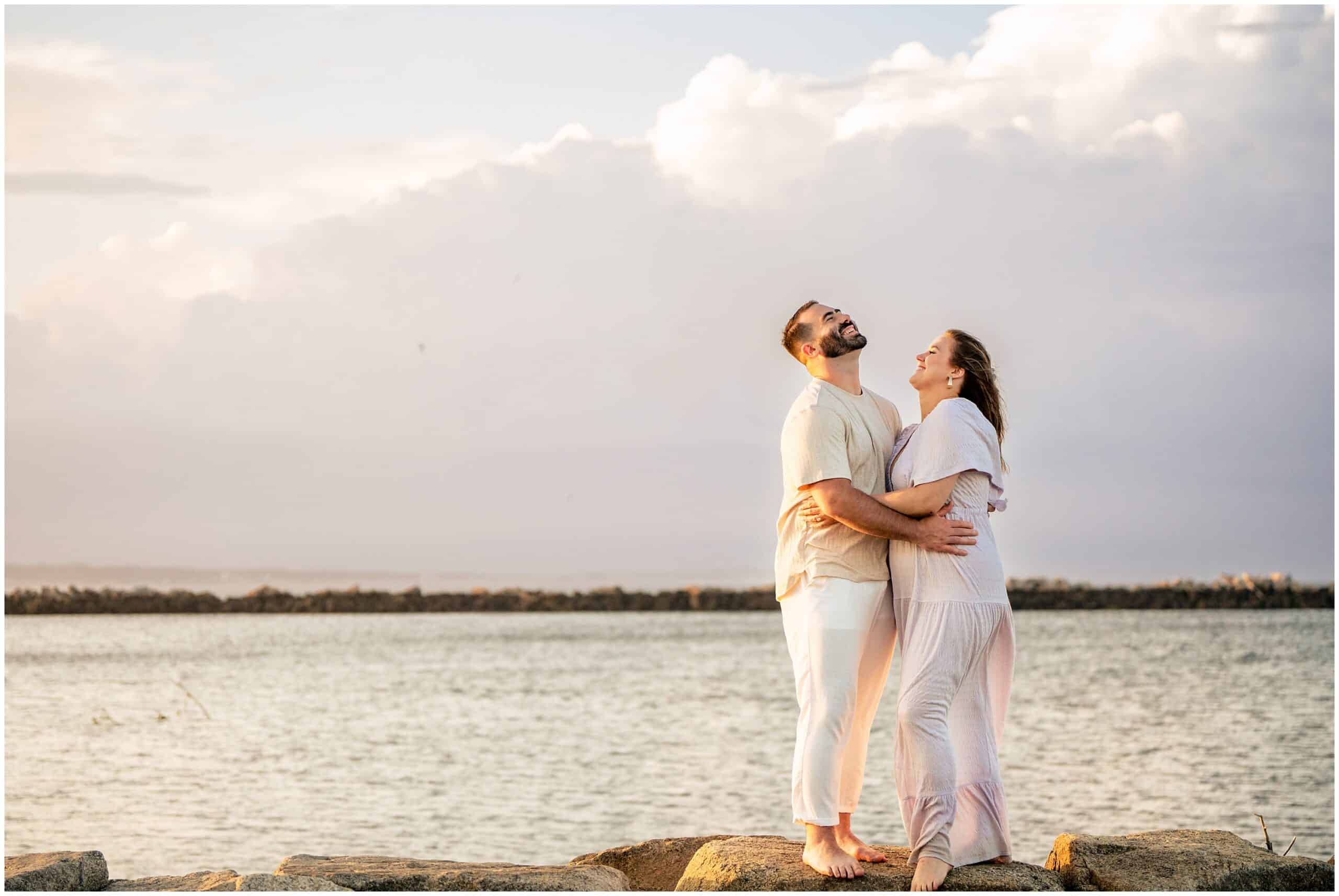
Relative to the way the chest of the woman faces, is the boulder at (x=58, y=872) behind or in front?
in front

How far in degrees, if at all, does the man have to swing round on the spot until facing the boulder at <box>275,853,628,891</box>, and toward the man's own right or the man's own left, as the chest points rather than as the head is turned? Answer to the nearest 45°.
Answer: approximately 135° to the man's own right

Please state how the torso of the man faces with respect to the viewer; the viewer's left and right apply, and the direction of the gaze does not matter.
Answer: facing the viewer and to the right of the viewer

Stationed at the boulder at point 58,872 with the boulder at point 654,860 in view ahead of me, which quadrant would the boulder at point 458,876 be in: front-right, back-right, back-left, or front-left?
front-right

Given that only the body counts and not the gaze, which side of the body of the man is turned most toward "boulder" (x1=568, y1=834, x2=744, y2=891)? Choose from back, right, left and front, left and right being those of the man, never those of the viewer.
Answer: back

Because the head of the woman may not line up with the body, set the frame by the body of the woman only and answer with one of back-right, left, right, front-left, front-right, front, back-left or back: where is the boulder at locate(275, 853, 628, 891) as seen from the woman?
front

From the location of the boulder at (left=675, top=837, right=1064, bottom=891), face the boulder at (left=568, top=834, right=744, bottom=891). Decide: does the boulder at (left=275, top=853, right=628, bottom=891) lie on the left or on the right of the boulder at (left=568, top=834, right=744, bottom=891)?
left

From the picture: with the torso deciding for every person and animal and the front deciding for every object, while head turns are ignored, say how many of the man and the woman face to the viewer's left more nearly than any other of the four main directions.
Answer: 1

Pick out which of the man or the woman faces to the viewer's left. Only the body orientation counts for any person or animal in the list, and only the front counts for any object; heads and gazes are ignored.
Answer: the woman

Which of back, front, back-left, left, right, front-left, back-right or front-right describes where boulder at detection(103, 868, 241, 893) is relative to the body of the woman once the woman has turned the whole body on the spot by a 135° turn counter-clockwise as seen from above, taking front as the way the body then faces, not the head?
back-right

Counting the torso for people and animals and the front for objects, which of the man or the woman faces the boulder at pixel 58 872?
the woman

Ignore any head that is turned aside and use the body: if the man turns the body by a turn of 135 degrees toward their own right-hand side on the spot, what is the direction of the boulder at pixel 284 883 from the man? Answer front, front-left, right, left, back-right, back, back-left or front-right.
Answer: front

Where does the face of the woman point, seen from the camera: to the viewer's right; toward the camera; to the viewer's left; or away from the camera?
to the viewer's left

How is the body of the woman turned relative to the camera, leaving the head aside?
to the viewer's left

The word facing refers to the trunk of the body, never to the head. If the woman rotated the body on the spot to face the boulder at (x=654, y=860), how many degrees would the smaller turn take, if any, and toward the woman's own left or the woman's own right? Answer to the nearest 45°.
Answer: approximately 45° to the woman's own right
